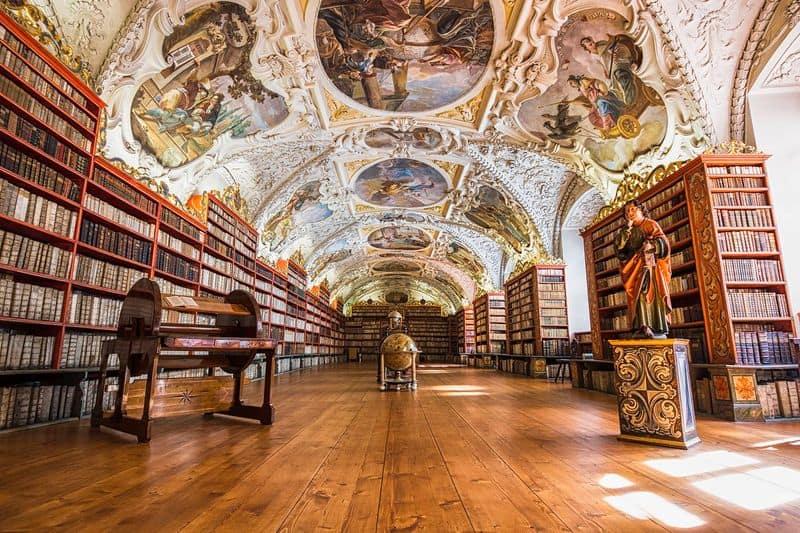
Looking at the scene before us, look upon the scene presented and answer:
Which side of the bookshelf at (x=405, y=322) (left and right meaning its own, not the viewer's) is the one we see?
front

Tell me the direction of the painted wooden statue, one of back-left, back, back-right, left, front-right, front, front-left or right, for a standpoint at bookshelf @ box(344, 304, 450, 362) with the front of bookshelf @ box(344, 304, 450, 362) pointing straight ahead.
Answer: front

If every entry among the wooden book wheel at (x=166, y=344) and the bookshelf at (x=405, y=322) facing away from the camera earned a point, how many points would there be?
0

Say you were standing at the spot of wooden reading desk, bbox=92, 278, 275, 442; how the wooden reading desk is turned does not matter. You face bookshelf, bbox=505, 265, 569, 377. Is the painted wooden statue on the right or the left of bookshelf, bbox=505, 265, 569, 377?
right

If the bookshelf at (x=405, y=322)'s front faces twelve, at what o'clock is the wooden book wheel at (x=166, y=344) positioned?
The wooden book wheel is roughly at 12 o'clock from the bookshelf.

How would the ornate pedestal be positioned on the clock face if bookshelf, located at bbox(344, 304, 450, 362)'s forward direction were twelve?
The ornate pedestal is roughly at 12 o'clock from the bookshelf.

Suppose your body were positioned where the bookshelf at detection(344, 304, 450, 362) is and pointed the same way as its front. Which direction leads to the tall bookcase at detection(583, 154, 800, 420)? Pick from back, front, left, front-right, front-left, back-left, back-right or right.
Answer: front

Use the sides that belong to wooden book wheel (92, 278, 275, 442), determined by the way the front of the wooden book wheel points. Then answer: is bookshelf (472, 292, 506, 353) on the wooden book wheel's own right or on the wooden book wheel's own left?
on the wooden book wheel's own left

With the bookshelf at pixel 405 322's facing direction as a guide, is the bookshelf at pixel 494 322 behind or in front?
in front
